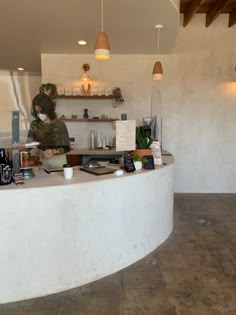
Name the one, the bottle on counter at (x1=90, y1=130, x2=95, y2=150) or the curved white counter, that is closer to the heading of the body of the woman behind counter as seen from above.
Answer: the curved white counter

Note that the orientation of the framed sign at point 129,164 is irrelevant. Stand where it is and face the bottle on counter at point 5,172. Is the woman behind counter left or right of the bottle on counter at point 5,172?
right

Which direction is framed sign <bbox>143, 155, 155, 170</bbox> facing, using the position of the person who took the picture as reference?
facing the viewer

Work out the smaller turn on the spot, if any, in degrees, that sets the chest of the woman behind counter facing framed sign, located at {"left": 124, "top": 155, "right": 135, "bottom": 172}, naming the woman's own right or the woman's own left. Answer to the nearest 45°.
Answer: approximately 90° to the woman's own left

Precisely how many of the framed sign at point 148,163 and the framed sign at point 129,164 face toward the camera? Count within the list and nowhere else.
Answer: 2

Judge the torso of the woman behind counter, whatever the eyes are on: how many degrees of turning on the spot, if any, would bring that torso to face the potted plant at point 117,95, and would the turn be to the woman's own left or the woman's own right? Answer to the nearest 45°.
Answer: approximately 180°
